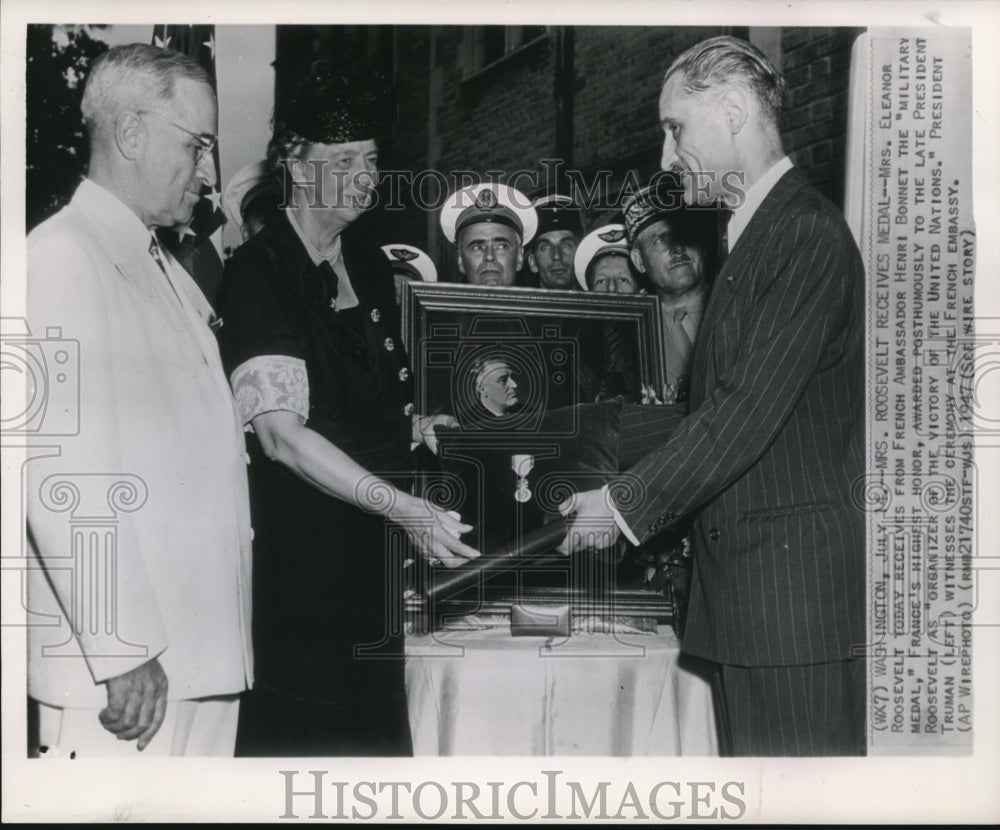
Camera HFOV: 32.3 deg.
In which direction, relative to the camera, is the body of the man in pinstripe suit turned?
to the viewer's left

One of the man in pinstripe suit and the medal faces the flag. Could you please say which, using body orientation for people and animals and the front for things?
the man in pinstripe suit

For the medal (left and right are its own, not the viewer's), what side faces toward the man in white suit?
right

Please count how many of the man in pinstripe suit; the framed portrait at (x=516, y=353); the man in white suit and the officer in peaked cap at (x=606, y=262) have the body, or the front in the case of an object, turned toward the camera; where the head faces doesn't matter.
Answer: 2

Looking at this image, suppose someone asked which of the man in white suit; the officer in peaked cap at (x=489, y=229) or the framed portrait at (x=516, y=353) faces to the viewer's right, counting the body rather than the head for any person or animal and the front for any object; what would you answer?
the man in white suit

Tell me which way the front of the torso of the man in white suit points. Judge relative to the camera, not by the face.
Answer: to the viewer's right

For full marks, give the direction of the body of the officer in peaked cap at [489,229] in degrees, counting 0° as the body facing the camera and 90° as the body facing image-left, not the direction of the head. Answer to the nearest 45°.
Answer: approximately 0°
